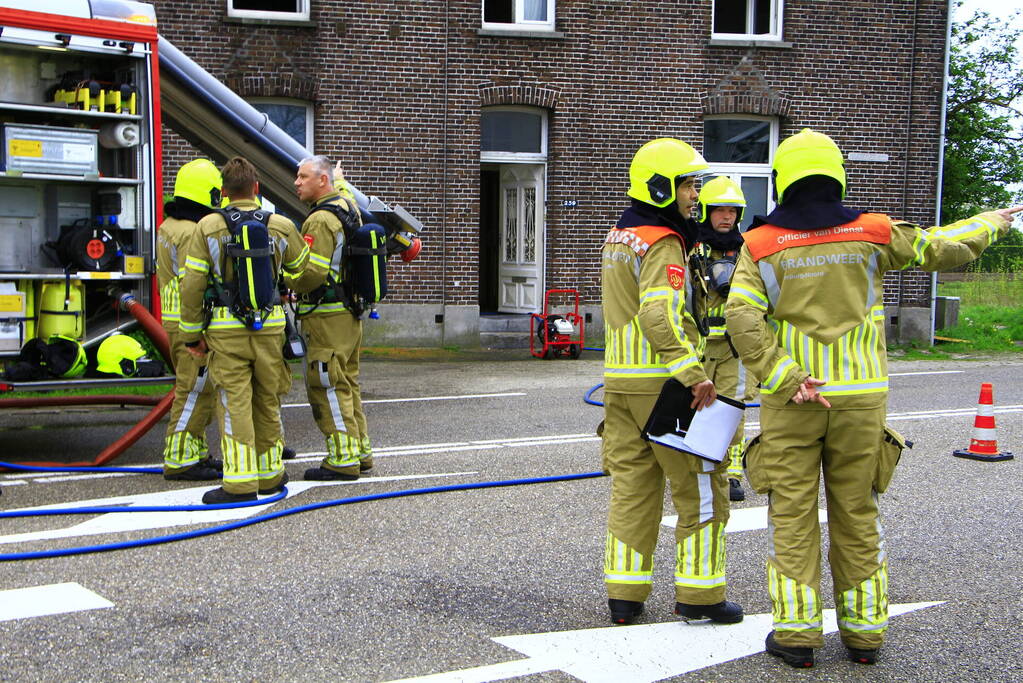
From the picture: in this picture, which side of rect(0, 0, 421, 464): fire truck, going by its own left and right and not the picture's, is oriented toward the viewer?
left

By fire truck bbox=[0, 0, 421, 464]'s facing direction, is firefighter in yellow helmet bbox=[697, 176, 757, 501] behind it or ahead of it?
behind

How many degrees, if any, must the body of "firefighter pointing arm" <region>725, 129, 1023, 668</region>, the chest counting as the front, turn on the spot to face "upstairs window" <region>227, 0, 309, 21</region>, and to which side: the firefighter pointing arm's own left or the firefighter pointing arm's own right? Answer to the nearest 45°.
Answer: approximately 45° to the firefighter pointing arm's own left

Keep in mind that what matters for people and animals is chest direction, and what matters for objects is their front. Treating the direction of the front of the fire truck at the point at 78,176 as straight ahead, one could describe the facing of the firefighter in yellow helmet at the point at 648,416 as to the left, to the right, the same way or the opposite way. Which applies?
the opposite way

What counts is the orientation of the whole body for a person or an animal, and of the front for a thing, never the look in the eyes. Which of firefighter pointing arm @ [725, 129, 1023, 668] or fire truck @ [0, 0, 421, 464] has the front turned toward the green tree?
the firefighter pointing arm

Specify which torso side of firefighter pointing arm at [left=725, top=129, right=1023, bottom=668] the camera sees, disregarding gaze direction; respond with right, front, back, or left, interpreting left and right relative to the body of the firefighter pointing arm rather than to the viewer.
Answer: back

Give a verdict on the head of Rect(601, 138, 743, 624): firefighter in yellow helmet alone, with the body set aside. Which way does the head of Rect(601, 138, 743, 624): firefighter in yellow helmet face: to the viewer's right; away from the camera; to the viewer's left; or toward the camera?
to the viewer's right

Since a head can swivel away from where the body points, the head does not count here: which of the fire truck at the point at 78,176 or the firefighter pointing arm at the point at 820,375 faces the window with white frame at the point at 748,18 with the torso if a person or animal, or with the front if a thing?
the firefighter pointing arm

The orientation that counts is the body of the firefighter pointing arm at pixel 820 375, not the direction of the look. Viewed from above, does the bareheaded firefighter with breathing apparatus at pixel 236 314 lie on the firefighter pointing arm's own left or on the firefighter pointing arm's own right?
on the firefighter pointing arm's own left

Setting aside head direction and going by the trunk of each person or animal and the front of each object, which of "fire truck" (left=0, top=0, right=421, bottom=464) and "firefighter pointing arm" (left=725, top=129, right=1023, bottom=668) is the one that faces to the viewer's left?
the fire truck
